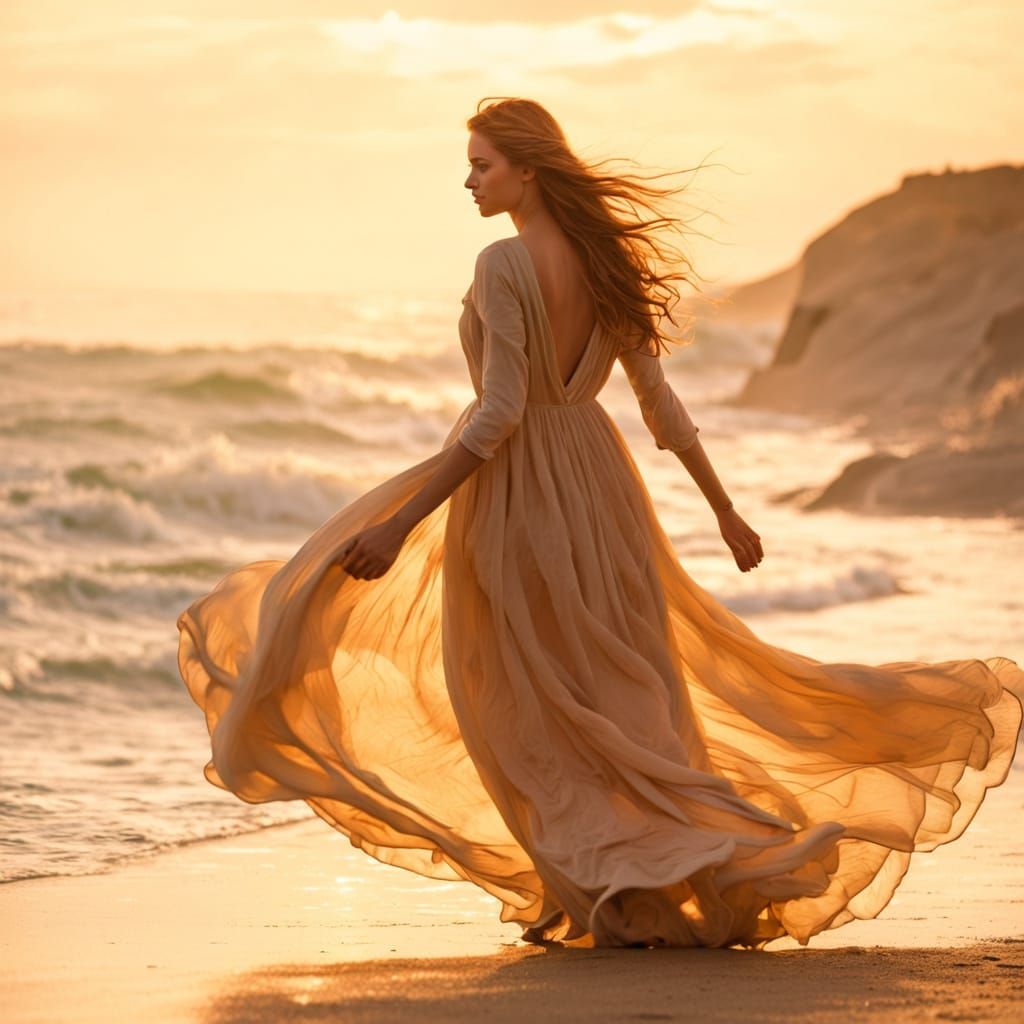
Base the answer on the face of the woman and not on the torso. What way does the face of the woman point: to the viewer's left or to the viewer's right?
to the viewer's left

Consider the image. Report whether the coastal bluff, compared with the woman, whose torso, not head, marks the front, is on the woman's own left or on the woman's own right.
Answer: on the woman's own right

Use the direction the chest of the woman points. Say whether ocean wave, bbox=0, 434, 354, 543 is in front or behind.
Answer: in front

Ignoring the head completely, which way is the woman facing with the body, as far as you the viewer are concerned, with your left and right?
facing away from the viewer and to the left of the viewer

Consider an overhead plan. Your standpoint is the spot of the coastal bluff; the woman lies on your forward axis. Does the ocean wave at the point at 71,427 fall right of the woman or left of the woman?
right
